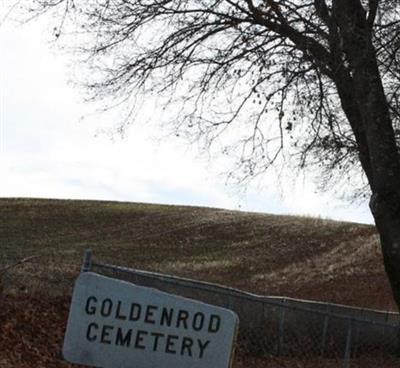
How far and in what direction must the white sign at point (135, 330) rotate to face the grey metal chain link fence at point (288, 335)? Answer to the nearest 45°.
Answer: approximately 180°

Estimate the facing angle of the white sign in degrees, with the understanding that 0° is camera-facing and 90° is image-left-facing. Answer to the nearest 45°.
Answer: approximately 0°
